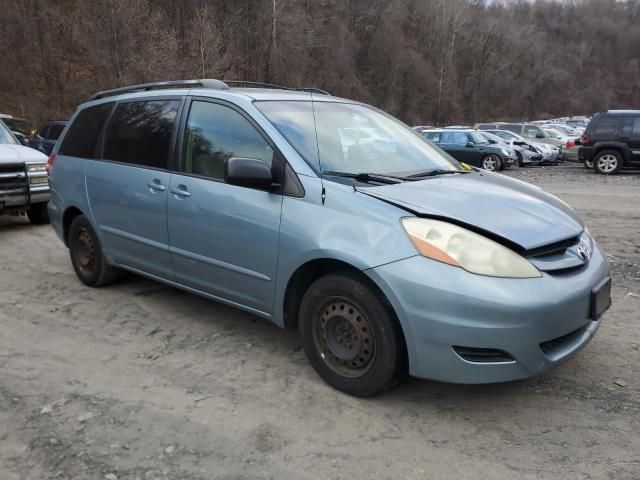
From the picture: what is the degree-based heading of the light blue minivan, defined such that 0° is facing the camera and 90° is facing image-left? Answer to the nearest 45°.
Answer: approximately 315°

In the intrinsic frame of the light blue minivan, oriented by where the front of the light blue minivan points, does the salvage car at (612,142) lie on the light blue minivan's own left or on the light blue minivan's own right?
on the light blue minivan's own left

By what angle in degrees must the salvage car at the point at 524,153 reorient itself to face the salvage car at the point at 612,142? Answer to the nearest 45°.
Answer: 0° — it already faces it

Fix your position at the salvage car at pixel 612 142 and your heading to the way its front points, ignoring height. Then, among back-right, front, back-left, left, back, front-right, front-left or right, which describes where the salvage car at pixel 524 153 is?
back-left

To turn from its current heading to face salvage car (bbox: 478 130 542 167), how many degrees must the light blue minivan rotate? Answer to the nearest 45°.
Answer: approximately 135° to its left

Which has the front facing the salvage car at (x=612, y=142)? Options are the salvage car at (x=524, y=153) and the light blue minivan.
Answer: the salvage car at (x=524, y=153)

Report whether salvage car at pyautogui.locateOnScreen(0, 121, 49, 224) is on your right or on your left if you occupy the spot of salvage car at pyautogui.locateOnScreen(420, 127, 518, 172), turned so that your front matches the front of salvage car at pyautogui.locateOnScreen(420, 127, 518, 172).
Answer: on your right

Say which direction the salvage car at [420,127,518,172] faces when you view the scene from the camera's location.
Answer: facing the viewer and to the right of the viewer
